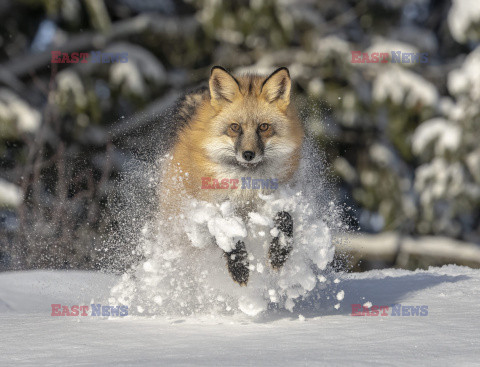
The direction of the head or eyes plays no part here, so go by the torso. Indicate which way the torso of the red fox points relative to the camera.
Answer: toward the camera
